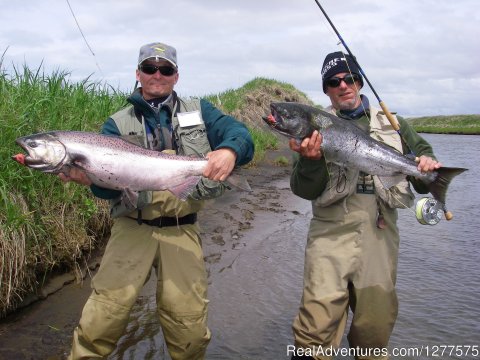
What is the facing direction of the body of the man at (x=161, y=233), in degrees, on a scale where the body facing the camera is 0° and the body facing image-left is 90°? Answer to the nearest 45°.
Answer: approximately 0°

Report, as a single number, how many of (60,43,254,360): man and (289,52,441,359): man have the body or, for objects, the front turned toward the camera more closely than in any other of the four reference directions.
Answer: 2

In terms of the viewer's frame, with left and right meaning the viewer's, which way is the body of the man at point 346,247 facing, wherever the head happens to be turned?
facing the viewer

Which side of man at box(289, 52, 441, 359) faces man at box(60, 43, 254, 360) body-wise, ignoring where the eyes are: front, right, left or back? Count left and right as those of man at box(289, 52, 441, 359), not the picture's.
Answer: right

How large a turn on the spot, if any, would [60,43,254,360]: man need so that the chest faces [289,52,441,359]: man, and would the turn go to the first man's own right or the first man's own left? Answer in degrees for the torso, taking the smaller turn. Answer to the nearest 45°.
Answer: approximately 90° to the first man's own left
